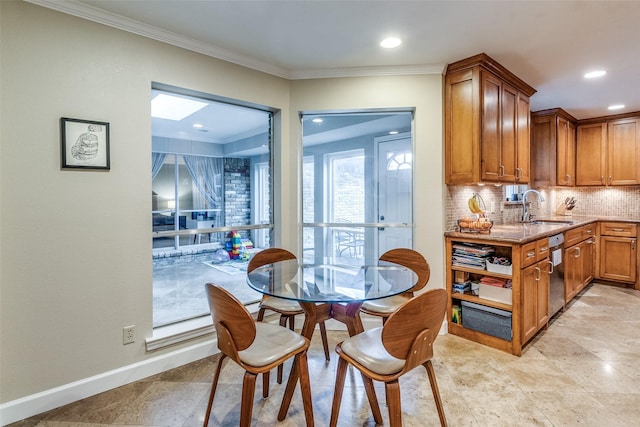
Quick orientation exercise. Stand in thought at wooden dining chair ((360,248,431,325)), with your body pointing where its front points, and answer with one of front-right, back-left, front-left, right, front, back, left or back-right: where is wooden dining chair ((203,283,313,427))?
front

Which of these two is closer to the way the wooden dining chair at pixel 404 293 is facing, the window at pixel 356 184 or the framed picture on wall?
the framed picture on wall

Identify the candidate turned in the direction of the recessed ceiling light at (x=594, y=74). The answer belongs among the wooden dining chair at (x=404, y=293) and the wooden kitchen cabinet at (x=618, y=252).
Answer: the wooden kitchen cabinet

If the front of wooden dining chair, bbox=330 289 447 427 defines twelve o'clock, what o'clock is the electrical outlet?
The electrical outlet is roughly at 11 o'clock from the wooden dining chair.

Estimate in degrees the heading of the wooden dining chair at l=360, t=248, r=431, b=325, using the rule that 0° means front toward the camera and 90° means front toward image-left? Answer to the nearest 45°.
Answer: approximately 45°

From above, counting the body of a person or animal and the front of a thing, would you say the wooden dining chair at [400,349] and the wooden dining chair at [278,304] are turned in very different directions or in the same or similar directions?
very different directions

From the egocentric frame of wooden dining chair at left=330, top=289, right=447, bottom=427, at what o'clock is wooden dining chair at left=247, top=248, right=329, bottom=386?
wooden dining chair at left=247, top=248, right=329, bottom=386 is roughly at 12 o'clock from wooden dining chair at left=330, top=289, right=447, bottom=427.

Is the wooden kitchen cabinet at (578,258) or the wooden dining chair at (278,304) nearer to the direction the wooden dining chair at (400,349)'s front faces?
the wooden dining chair

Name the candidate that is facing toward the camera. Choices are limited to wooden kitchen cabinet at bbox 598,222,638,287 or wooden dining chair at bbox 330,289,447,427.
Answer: the wooden kitchen cabinet

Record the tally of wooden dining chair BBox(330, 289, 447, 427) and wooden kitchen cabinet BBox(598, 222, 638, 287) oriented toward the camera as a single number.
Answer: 1

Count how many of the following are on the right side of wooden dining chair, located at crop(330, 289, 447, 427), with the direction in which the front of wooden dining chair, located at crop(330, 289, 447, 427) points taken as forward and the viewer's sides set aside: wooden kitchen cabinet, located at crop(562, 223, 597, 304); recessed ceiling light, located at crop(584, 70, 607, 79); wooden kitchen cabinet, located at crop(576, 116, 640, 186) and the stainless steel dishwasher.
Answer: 4

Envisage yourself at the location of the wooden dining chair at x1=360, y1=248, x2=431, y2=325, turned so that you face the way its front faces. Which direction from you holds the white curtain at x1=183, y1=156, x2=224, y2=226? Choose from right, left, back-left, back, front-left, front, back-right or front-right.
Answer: front-right

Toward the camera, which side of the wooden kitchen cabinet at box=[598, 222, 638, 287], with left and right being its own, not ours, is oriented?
front

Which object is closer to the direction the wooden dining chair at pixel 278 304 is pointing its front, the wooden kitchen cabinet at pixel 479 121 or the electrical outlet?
the wooden kitchen cabinet

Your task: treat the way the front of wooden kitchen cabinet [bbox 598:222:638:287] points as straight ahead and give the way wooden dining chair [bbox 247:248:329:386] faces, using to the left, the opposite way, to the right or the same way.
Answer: to the left

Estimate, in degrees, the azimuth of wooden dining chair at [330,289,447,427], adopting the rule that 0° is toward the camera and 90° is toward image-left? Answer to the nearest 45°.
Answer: approximately 135°
